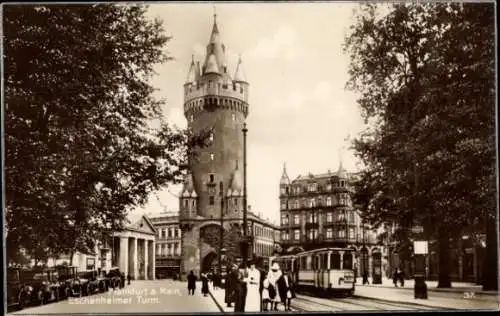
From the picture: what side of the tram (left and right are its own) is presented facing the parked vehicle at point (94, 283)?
right

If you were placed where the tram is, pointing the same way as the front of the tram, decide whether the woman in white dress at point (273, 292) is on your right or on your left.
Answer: on your right

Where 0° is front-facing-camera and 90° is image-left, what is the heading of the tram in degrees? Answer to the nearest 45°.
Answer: approximately 315°

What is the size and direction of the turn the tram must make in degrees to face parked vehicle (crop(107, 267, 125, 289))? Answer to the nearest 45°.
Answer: approximately 90° to its right
